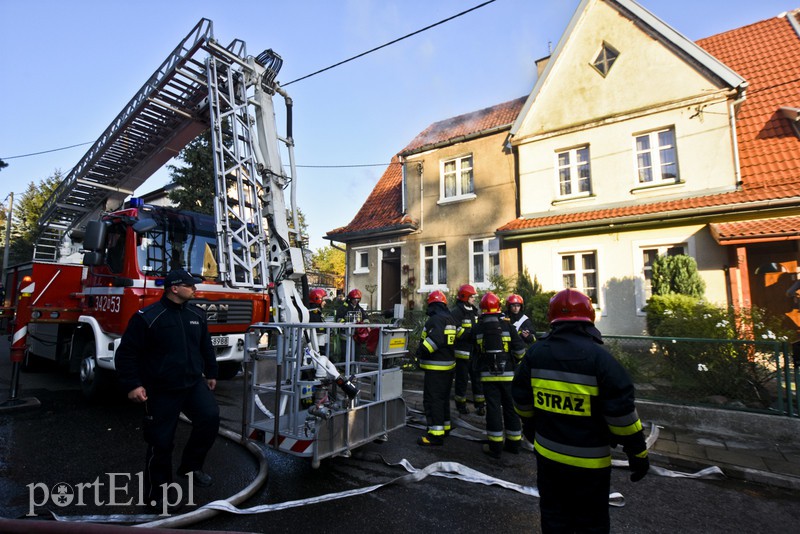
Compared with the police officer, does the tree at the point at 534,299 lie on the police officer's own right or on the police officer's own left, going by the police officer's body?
on the police officer's own left

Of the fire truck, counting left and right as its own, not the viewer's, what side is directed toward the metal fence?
front

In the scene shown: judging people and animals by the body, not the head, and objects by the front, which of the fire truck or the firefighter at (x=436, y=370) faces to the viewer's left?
the firefighter

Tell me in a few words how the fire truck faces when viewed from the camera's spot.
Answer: facing the viewer and to the right of the viewer

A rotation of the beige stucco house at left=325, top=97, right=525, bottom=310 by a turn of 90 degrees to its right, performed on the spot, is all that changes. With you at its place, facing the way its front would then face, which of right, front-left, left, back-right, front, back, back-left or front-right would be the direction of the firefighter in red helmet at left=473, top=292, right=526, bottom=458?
back-left

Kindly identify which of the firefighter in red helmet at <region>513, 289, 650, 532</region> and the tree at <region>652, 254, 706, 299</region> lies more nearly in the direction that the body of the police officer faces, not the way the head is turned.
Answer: the firefighter in red helmet

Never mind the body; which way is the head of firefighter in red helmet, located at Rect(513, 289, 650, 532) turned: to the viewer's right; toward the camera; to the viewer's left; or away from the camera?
away from the camera

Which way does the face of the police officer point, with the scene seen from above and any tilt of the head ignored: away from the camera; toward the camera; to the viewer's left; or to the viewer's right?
to the viewer's right

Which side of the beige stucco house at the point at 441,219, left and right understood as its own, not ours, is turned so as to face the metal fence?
left

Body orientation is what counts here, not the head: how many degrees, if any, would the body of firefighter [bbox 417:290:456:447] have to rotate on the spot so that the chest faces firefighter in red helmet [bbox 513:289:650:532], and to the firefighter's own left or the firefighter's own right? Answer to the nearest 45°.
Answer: approximately 90° to the firefighter's own left

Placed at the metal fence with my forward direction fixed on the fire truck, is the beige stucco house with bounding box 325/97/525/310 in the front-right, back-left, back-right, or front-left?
front-right

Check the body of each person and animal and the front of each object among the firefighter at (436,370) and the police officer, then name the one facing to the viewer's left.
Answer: the firefighter

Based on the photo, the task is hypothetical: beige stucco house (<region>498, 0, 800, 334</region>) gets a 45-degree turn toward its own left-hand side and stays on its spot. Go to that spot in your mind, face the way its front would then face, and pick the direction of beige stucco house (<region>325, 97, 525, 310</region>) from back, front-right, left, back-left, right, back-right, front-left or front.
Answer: right

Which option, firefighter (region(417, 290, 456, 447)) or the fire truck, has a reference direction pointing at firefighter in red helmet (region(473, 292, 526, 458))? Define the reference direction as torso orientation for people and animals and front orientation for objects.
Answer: the fire truck

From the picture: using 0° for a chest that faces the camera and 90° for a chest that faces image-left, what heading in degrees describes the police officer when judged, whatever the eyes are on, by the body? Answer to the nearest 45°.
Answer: approximately 315°

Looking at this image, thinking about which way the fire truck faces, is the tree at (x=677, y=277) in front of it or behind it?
in front

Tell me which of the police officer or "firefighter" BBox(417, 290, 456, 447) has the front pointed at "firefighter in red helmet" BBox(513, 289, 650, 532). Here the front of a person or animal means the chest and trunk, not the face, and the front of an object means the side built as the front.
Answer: the police officer

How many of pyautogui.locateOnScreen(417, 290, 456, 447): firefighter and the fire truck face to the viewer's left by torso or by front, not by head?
1

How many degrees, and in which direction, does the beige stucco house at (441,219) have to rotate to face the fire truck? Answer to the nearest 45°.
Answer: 0° — it already faces it
